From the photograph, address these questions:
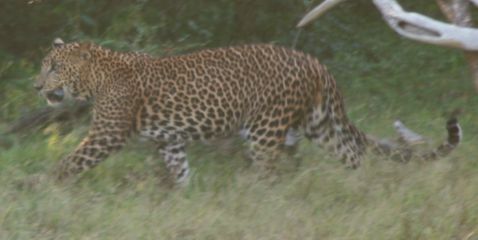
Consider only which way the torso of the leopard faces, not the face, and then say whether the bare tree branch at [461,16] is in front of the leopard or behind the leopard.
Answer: behind

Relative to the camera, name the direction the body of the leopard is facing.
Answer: to the viewer's left

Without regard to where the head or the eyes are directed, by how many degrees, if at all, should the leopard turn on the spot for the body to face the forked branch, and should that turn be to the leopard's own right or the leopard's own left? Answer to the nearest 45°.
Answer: approximately 180°
